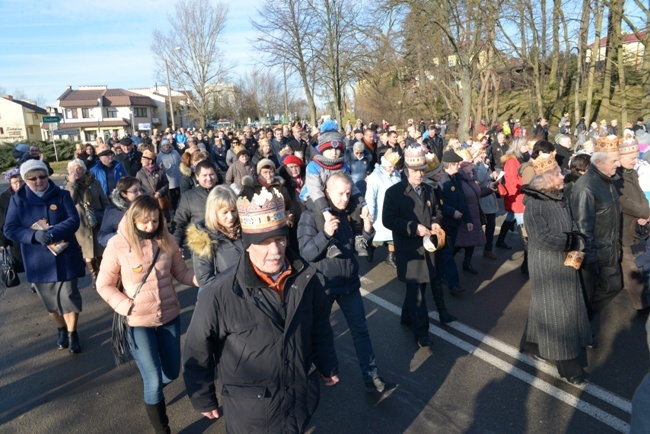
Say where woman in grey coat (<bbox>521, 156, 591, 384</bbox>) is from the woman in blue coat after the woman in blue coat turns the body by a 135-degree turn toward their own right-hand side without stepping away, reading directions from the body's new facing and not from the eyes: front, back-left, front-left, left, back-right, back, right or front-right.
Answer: back

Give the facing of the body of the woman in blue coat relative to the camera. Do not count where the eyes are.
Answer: toward the camera

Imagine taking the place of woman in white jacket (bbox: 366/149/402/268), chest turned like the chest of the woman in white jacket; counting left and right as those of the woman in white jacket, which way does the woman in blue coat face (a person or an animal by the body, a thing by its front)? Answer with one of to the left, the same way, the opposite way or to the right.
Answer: the same way

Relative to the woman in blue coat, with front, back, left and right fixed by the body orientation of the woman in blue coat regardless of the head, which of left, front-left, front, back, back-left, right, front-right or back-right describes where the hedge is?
back

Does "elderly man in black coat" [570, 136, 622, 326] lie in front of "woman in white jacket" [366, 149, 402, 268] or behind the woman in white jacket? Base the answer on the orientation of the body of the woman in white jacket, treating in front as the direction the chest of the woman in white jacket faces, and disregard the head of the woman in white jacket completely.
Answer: in front

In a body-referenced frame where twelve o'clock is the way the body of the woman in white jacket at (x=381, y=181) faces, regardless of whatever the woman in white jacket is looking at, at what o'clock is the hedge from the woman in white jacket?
The hedge is roughly at 6 o'clock from the woman in white jacket.

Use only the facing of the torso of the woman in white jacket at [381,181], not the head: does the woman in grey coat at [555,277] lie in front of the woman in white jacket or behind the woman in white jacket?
in front

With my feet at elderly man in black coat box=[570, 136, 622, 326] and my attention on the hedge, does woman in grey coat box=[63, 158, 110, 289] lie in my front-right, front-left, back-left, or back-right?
front-left

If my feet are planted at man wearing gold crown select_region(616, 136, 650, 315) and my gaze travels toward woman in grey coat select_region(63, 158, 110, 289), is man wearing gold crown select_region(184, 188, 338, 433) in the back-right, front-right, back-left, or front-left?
front-left

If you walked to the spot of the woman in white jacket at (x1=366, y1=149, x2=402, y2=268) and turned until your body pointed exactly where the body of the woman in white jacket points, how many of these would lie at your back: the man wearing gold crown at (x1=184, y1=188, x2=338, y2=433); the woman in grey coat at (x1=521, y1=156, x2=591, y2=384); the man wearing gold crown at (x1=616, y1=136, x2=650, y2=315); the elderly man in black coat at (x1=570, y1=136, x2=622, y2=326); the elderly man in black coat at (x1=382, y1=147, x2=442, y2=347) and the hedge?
1

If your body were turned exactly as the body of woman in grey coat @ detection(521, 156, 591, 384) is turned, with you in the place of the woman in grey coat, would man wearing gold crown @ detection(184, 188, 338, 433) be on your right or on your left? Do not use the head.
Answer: on your right

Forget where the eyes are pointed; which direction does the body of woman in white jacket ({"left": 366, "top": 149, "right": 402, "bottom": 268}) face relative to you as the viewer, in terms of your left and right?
facing the viewer and to the right of the viewer

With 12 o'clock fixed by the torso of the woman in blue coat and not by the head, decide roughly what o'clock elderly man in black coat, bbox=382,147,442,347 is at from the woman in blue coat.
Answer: The elderly man in black coat is roughly at 10 o'clock from the woman in blue coat.
